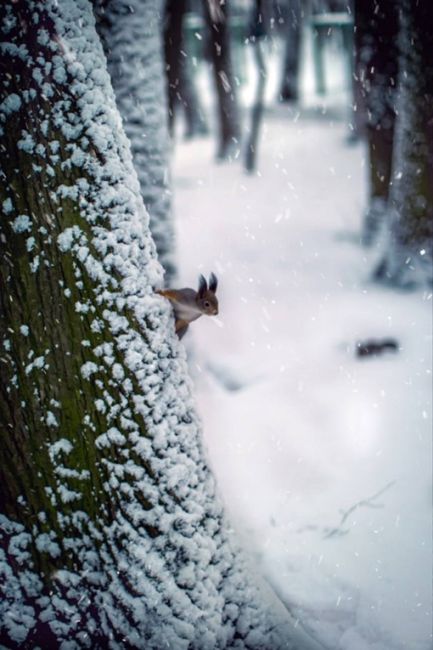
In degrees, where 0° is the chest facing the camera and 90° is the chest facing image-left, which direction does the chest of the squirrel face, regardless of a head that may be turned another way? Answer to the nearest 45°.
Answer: approximately 270°

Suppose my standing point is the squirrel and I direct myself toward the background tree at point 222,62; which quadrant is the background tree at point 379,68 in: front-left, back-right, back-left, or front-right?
front-right

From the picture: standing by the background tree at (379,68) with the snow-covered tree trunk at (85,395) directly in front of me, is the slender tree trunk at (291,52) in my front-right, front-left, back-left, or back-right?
back-right
